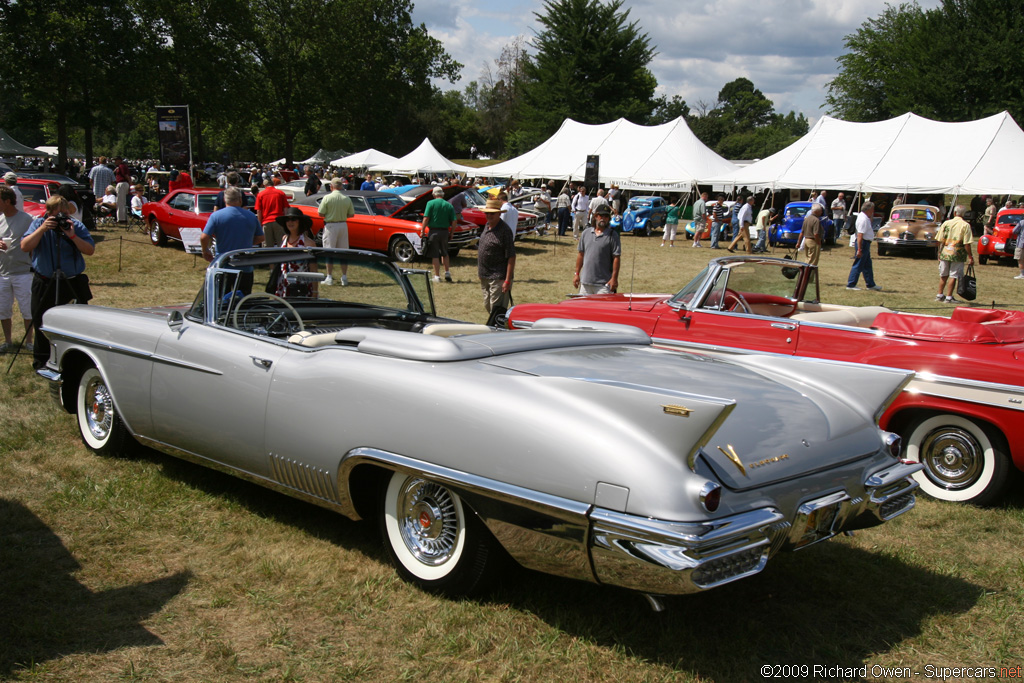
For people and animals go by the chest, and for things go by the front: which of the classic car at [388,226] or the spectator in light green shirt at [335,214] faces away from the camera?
the spectator in light green shirt

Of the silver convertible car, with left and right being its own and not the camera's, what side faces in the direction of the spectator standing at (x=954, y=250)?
right

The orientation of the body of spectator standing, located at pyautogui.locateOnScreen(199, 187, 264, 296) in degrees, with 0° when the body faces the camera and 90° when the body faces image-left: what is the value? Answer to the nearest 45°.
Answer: approximately 180°

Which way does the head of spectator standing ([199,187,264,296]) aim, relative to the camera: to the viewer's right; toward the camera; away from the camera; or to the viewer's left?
away from the camera

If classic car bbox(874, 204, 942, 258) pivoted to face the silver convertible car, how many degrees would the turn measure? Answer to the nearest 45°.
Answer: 0° — it already faces it

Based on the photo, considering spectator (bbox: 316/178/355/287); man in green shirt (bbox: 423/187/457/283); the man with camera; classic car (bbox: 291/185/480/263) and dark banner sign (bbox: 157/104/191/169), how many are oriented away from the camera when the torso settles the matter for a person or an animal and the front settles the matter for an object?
2

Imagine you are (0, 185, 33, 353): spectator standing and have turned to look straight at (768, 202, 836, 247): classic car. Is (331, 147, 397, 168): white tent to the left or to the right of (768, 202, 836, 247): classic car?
left

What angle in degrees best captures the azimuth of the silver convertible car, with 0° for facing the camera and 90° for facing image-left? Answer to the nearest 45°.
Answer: approximately 135°

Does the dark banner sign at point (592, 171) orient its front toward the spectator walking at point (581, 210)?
yes

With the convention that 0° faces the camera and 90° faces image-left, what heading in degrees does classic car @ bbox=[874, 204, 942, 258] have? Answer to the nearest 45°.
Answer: approximately 0°

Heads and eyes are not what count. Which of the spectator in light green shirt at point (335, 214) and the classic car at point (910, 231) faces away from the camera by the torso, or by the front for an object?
the spectator in light green shirt
